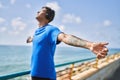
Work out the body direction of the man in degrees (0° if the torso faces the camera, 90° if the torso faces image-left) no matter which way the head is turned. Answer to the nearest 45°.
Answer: approximately 45°
